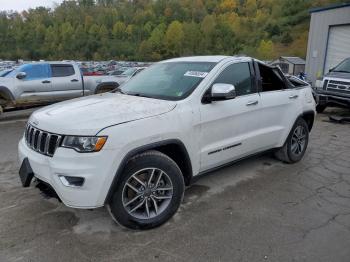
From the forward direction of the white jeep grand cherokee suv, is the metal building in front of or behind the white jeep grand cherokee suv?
behind

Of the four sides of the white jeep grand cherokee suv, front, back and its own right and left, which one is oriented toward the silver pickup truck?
right
